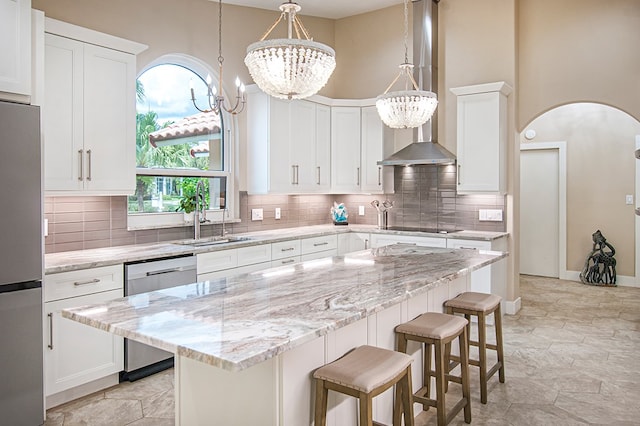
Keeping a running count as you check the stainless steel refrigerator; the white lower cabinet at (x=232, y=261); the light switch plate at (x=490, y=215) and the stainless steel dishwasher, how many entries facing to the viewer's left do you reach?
0

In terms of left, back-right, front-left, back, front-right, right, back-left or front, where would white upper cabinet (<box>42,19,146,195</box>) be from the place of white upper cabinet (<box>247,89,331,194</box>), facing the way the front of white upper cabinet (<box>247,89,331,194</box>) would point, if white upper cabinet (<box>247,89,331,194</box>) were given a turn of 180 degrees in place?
left

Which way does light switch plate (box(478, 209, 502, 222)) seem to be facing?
toward the camera

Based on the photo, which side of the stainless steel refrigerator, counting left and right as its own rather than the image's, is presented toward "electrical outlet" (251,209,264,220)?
left

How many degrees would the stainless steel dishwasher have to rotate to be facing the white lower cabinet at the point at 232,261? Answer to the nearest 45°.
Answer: approximately 90° to its left

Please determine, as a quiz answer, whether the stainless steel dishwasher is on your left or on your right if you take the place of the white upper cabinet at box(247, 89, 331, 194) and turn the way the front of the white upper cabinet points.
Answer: on your right

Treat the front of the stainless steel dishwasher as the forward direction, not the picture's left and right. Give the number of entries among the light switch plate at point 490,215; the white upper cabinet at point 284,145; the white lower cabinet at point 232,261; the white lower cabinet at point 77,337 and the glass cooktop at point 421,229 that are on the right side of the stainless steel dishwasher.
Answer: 1

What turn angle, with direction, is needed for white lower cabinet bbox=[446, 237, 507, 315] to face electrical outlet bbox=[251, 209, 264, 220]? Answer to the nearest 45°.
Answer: approximately 45° to its right

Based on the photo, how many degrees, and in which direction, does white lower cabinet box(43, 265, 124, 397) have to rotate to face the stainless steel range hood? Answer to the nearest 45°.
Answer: approximately 45° to its left

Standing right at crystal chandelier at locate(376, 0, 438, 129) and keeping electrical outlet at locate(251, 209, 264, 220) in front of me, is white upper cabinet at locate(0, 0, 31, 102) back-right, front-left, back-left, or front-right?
front-left

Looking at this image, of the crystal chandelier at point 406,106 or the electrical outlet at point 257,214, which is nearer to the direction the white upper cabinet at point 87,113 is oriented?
the crystal chandelier

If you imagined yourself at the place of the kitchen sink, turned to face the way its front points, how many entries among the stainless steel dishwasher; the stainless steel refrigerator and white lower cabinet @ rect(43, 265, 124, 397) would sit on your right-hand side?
3

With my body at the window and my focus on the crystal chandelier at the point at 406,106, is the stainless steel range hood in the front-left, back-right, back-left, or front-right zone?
front-left

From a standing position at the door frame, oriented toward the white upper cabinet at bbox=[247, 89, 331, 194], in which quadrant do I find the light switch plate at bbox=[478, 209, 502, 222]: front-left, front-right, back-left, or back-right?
front-left
